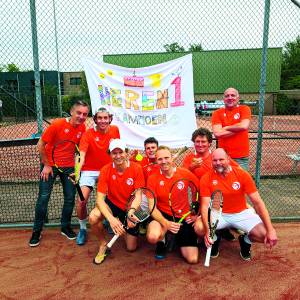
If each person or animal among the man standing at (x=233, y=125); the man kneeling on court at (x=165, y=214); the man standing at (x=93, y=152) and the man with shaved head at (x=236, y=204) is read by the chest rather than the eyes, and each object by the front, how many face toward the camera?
4

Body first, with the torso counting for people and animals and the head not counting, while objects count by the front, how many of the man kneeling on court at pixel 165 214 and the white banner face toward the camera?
2

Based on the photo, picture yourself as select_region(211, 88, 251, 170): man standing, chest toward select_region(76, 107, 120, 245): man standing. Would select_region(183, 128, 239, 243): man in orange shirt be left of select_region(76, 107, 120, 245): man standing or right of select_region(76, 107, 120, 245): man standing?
left

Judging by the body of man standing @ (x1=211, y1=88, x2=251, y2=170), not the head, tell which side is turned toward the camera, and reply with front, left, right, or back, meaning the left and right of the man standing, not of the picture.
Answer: front

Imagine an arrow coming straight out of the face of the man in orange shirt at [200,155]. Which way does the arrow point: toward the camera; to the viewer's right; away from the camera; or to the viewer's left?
toward the camera

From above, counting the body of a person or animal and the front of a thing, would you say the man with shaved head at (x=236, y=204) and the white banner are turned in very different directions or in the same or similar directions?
same or similar directions

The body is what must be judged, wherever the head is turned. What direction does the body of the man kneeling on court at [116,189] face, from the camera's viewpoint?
toward the camera

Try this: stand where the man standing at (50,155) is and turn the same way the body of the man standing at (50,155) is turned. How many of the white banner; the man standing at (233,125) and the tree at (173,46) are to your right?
0

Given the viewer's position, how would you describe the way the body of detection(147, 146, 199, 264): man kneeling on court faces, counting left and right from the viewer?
facing the viewer

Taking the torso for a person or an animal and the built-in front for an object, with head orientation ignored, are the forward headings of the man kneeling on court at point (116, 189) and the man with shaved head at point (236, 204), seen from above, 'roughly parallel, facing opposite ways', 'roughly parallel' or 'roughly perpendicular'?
roughly parallel

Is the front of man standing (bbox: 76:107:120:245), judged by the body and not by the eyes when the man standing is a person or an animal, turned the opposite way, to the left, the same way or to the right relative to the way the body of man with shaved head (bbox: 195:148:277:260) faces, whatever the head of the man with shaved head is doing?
the same way

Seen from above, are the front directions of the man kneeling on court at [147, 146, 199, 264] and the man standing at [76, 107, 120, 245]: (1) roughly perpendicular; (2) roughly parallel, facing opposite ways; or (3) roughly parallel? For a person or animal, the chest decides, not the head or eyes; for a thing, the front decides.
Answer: roughly parallel
